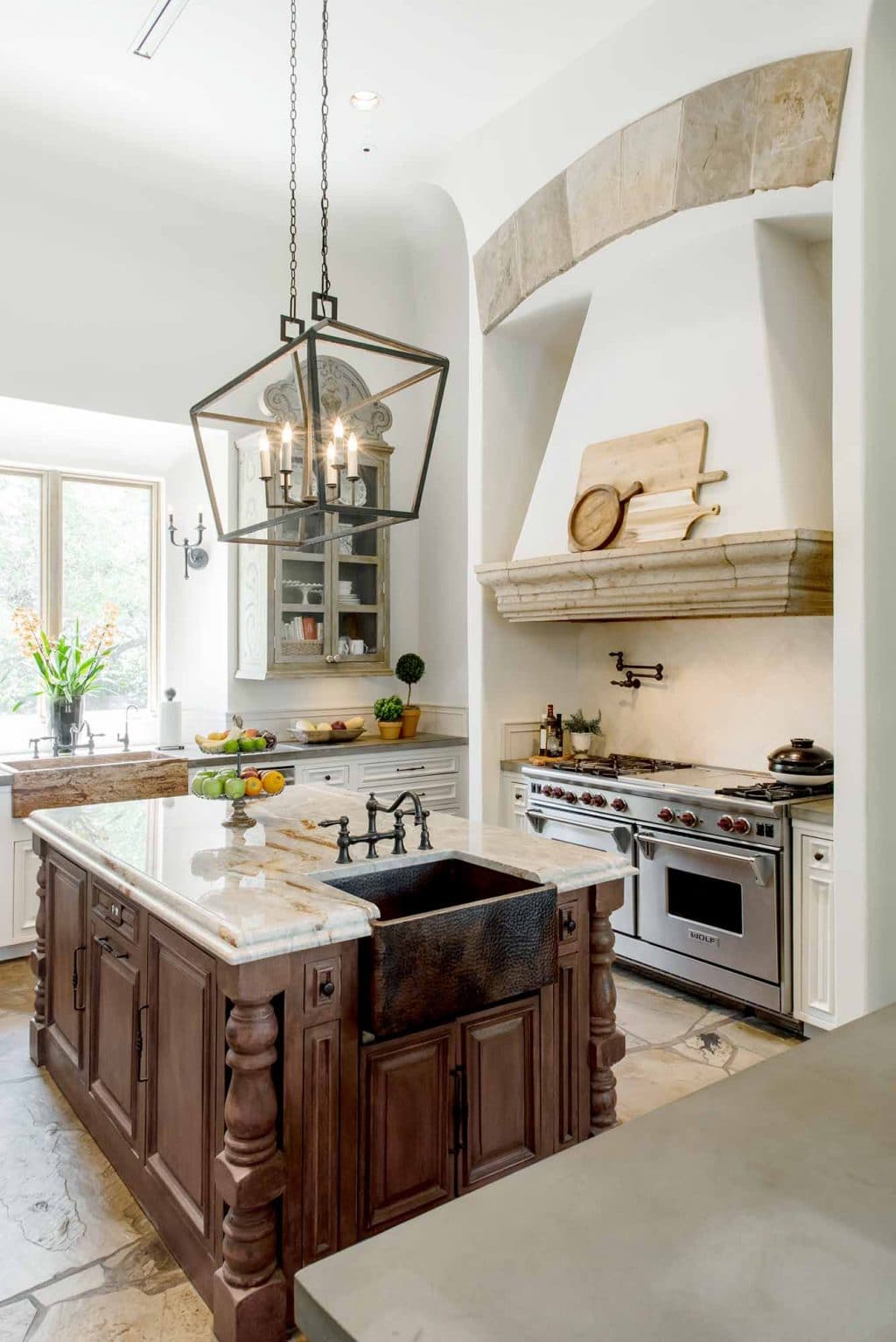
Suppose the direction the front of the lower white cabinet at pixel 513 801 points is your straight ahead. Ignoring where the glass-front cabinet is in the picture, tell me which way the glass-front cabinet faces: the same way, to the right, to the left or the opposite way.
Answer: to the left

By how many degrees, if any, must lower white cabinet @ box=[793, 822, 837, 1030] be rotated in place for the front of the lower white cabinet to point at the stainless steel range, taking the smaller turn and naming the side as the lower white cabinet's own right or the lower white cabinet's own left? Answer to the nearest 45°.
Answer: approximately 90° to the lower white cabinet's own right

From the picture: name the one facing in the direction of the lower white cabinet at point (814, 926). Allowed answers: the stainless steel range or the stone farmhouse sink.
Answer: the stone farmhouse sink

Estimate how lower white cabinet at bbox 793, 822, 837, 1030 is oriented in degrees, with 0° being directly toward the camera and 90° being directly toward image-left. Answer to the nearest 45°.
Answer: approximately 45°

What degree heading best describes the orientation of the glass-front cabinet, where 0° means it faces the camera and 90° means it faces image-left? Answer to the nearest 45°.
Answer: approximately 315°

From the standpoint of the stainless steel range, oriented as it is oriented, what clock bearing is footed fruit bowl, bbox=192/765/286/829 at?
The footed fruit bowl is roughly at 12 o'clock from the stainless steel range.

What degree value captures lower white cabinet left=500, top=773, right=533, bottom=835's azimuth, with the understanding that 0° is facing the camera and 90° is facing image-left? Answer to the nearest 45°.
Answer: approximately 45°

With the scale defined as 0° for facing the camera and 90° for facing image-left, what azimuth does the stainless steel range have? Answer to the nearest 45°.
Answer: approximately 45°

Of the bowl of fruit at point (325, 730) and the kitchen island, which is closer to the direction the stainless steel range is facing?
the kitchen island
